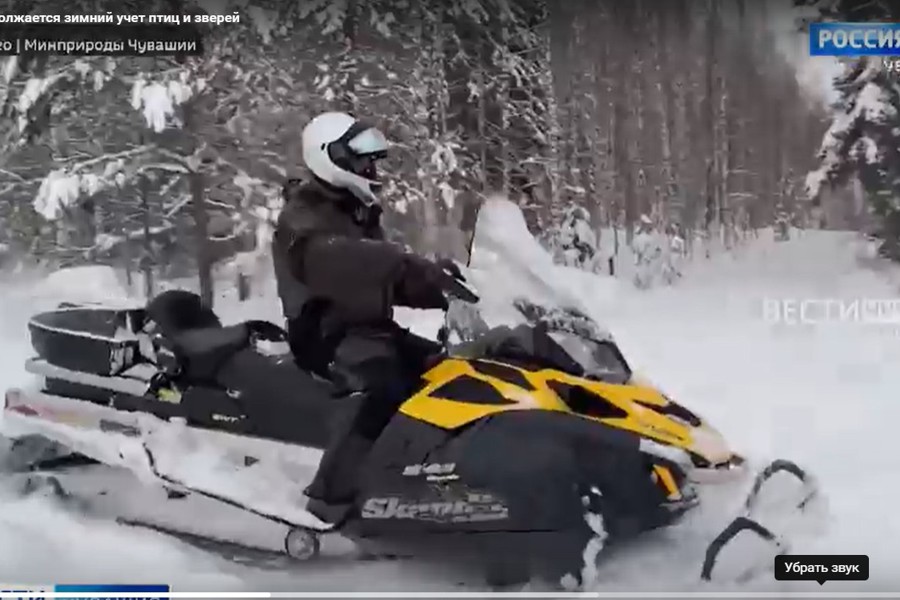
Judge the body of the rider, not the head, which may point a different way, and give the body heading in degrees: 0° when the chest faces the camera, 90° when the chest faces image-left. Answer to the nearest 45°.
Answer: approximately 270°

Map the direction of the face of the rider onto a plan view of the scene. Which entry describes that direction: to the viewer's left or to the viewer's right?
to the viewer's right
